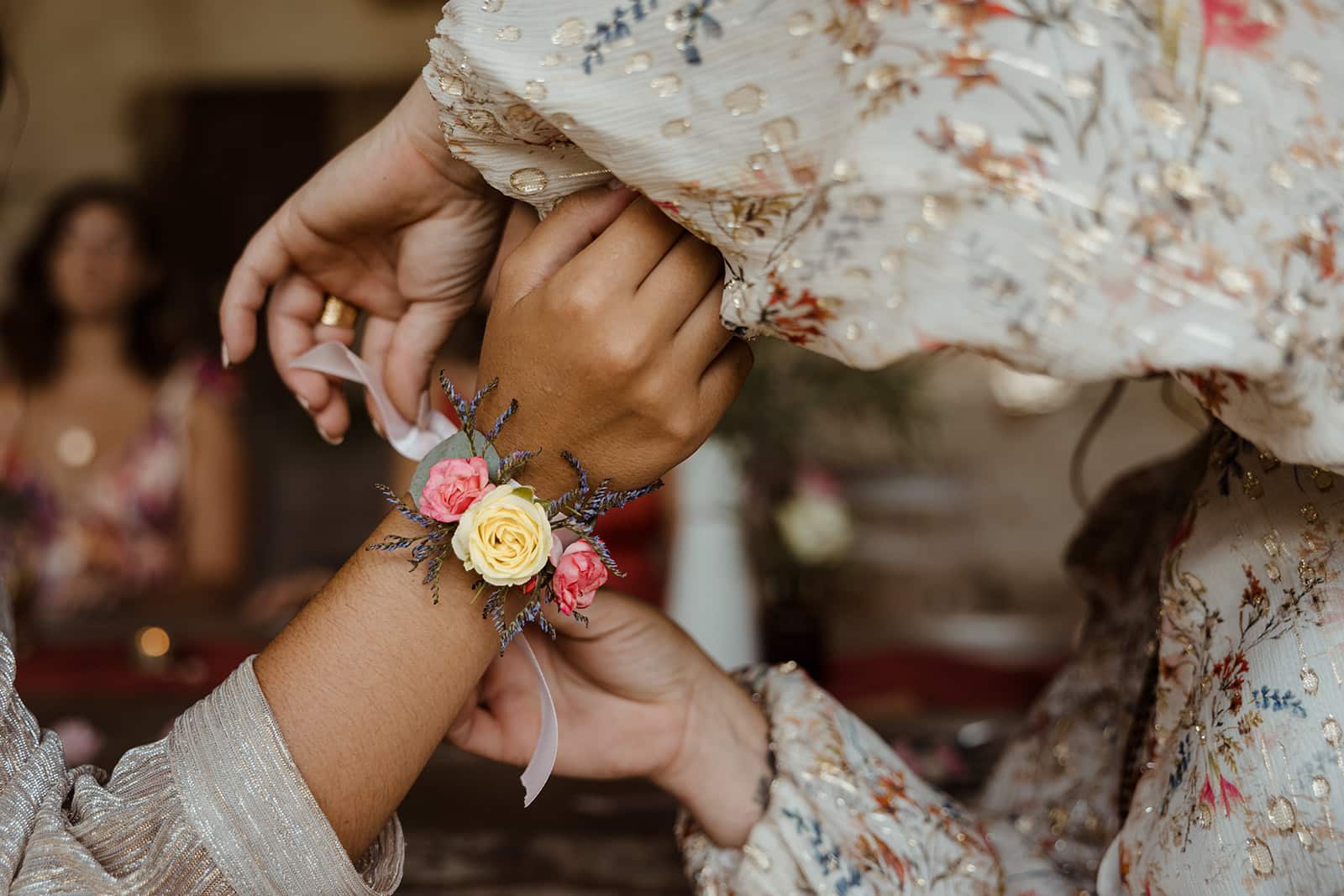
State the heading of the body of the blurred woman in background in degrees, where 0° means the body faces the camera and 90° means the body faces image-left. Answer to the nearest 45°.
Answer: approximately 0°
